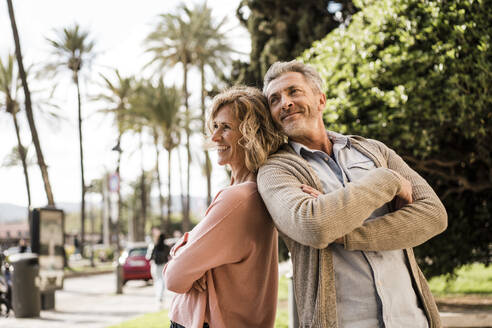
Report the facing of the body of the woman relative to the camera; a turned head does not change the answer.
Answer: to the viewer's left

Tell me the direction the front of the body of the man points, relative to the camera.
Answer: toward the camera

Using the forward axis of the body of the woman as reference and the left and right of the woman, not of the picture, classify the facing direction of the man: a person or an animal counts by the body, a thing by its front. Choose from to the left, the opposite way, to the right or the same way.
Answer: to the left

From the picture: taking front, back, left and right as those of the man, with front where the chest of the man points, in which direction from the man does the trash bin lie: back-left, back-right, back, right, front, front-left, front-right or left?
back-right

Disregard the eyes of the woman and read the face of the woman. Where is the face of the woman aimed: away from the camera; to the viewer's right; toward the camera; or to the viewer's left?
to the viewer's left

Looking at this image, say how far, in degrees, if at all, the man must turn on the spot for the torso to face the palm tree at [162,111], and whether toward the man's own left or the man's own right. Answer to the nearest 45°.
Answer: approximately 180°

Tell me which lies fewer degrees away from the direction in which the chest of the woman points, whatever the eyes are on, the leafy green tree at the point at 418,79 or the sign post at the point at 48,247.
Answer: the sign post

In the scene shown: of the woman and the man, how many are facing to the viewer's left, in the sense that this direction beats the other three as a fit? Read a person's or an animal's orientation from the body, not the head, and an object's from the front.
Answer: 1

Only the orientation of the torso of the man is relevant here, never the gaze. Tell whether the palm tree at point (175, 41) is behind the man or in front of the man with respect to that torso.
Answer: behind

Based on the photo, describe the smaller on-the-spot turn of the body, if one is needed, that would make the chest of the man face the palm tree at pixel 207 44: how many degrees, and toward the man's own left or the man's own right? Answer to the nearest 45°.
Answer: approximately 180°

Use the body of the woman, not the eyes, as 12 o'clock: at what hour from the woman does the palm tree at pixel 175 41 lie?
The palm tree is roughly at 3 o'clock from the woman.

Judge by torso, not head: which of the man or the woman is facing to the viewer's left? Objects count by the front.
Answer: the woman
